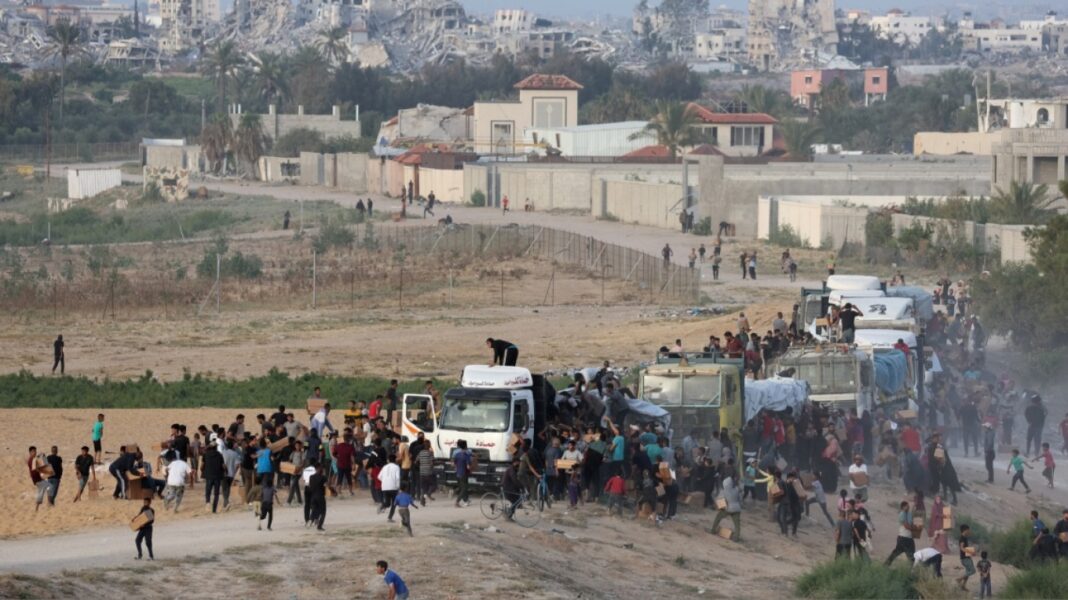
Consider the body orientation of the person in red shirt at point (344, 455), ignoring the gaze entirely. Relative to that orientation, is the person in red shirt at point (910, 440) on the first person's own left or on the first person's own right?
on the first person's own right

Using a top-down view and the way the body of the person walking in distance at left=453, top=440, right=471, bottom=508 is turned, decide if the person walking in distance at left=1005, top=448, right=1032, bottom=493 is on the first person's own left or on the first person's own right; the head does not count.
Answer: on the first person's own right

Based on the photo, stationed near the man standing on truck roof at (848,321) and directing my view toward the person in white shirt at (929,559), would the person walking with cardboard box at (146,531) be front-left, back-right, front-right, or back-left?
front-right

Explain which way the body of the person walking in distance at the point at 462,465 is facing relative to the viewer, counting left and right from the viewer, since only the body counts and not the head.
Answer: facing away from the viewer

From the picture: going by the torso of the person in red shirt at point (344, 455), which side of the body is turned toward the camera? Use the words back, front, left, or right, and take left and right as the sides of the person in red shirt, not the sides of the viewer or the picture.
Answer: back

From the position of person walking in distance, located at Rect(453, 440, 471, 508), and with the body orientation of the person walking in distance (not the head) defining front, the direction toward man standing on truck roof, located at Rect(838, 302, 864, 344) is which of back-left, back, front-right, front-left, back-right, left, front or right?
front-right
